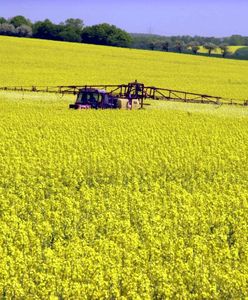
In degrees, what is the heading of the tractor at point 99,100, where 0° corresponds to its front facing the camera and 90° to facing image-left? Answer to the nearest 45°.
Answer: approximately 45°
